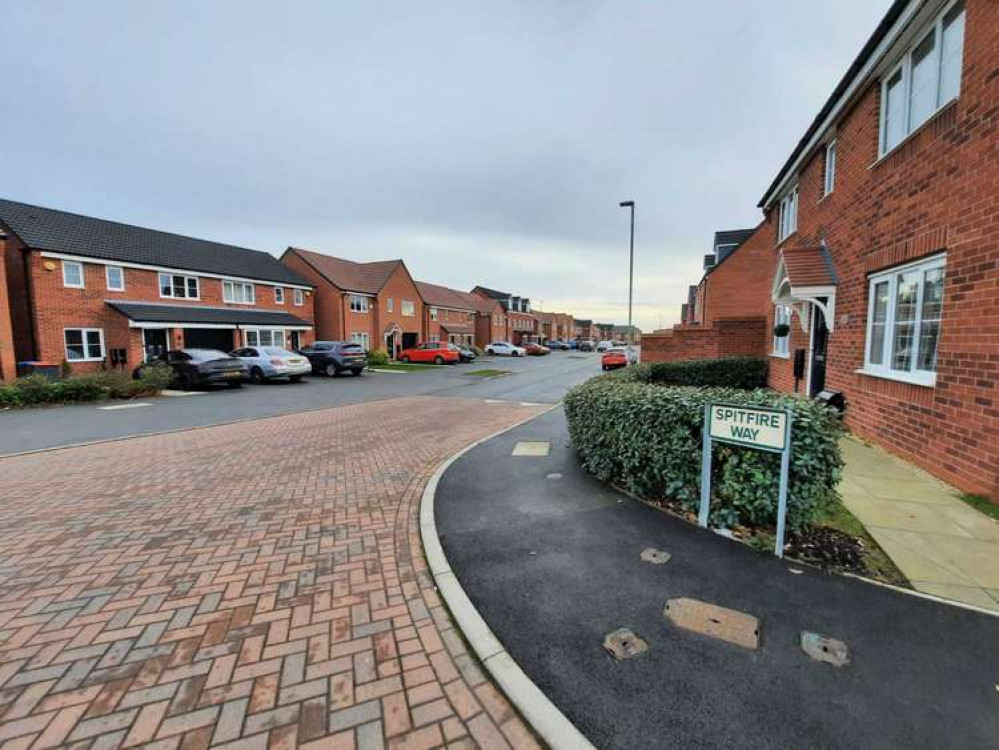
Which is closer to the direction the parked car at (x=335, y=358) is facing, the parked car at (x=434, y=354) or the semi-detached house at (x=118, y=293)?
the semi-detached house

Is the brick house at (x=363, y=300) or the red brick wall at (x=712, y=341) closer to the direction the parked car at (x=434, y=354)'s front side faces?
the brick house

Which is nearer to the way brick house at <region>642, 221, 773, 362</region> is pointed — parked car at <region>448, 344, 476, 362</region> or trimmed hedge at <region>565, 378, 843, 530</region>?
the parked car

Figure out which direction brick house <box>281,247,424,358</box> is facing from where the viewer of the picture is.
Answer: facing the viewer and to the right of the viewer

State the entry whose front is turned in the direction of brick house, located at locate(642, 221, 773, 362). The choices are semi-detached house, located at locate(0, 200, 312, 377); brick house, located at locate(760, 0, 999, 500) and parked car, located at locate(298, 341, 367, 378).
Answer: the semi-detached house

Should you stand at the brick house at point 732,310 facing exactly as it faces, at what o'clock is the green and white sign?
The green and white sign is roughly at 9 o'clock from the brick house.

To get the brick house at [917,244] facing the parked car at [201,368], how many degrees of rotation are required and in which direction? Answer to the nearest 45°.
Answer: approximately 45° to its right

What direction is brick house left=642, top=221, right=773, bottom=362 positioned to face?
to the viewer's left

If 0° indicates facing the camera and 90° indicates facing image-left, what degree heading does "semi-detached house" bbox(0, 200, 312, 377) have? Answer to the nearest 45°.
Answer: approximately 315°

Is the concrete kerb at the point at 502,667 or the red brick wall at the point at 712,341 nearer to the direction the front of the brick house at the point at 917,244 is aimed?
the concrete kerb

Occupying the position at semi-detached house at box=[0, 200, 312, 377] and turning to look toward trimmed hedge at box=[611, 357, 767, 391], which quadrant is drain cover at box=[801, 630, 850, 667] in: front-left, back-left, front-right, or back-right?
front-right

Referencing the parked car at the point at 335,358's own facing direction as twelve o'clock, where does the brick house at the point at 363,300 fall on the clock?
The brick house is roughly at 2 o'clock from the parked car.

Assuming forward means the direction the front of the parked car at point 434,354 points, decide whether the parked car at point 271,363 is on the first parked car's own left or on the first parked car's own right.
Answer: on the first parked car's own left

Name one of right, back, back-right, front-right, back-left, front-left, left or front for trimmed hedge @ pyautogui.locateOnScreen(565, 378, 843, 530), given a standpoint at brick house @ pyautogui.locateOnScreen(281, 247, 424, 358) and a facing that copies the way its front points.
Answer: front-right

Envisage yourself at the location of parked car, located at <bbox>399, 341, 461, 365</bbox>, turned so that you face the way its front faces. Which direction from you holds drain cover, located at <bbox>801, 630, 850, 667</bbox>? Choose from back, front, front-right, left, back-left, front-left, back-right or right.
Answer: back-left

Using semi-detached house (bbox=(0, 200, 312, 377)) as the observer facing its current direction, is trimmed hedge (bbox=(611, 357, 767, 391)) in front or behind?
in front

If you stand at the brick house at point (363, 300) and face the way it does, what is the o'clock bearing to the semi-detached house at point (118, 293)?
The semi-detached house is roughly at 3 o'clock from the brick house.

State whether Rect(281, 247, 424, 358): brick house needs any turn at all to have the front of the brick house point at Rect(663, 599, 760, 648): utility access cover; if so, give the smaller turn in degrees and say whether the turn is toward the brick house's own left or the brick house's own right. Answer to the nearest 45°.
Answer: approximately 45° to the brick house's own right
